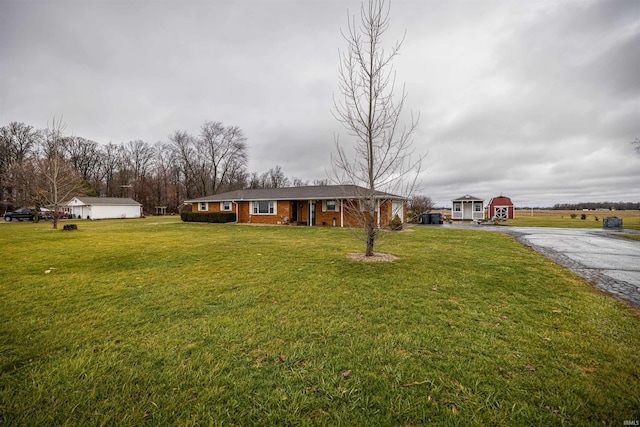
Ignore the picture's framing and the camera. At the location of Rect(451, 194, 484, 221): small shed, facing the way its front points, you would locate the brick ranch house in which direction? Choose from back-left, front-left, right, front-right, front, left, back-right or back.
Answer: front-right

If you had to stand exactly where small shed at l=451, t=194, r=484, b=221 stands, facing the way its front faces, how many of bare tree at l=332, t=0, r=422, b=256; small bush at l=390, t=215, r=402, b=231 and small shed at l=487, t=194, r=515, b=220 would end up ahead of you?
2

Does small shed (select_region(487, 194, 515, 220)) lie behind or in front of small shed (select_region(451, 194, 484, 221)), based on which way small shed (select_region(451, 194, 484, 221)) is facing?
behind

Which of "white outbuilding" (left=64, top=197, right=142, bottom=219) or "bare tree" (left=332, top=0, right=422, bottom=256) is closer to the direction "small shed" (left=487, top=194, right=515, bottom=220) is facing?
the bare tree

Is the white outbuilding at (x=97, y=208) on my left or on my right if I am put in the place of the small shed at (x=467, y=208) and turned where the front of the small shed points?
on my right

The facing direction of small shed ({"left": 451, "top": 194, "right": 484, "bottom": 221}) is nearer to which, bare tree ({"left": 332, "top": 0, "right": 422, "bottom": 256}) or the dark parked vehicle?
the bare tree

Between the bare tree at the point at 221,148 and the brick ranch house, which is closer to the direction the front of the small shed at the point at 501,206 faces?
the brick ranch house

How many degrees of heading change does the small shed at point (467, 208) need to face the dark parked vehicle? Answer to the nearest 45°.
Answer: approximately 45° to its right

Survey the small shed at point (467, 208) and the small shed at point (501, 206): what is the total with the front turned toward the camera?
2

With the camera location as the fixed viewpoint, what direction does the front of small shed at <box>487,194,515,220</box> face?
facing the viewer

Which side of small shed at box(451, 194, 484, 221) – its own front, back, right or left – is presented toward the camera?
front

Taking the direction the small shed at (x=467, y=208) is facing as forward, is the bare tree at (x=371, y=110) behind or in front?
in front

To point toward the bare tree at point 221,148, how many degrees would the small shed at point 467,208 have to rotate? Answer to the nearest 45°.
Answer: approximately 90° to its right

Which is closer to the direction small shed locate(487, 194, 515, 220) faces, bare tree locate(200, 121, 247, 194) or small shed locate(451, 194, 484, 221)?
the small shed
